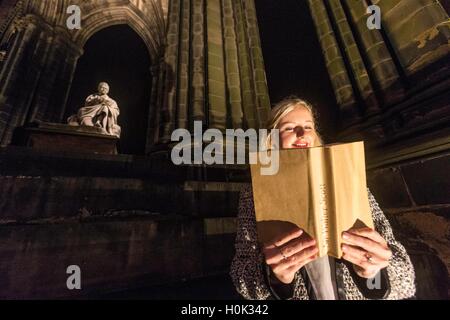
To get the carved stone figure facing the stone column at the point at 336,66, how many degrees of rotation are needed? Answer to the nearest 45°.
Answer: approximately 45° to its left

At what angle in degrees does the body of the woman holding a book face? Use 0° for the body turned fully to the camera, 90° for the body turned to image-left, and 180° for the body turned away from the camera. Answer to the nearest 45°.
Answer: approximately 0°

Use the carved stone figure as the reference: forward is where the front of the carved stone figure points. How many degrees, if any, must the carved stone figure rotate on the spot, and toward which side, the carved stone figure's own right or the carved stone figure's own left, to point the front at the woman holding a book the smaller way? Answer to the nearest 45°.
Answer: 0° — it already faces them

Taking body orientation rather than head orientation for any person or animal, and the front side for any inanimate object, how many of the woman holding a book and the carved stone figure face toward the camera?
2

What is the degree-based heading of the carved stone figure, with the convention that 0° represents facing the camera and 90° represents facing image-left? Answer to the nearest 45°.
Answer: approximately 0°

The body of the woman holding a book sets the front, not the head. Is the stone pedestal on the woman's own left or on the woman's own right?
on the woman's own right
